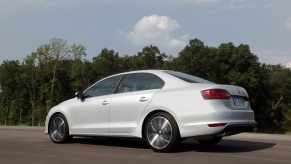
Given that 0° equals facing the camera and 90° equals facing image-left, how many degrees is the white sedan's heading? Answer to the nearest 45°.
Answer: approximately 135°
